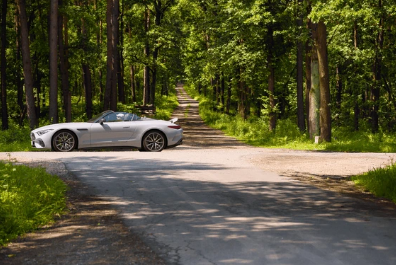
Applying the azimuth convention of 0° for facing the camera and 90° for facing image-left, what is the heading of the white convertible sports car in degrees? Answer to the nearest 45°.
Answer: approximately 90°

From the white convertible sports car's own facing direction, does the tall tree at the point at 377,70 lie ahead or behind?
behind
